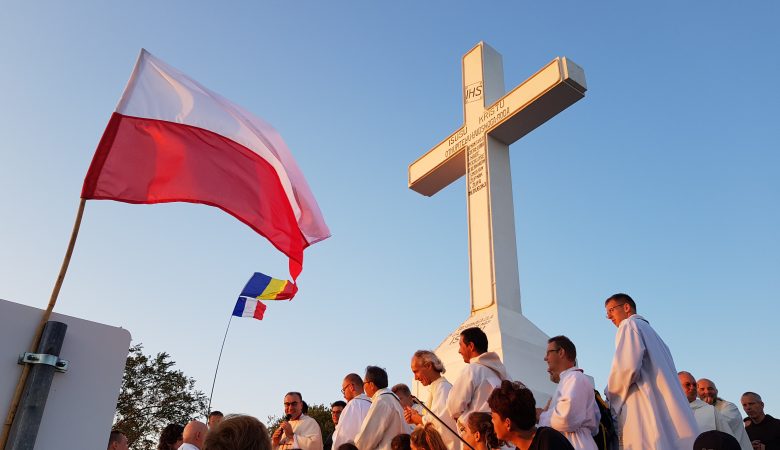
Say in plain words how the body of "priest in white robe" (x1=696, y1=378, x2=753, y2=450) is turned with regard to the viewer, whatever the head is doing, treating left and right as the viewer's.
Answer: facing the viewer and to the left of the viewer

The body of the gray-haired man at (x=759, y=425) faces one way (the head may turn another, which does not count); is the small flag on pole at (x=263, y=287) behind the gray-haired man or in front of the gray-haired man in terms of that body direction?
in front

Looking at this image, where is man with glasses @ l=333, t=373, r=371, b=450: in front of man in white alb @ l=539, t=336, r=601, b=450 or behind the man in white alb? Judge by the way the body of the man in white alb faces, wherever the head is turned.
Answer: in front

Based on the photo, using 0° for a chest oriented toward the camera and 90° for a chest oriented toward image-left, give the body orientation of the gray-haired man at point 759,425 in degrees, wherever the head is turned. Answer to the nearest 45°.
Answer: approximately 45°

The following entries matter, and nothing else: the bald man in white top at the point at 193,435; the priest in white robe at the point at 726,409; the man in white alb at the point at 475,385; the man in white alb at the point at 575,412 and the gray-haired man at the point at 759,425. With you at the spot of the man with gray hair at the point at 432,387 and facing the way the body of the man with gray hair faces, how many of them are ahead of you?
1

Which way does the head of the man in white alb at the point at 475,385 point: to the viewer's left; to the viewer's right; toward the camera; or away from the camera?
to the viewer's left

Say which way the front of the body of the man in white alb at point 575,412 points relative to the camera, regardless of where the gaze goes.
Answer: to the viewer's left

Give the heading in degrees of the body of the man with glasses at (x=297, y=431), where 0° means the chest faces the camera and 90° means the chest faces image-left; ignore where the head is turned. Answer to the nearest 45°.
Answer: approximately 45°

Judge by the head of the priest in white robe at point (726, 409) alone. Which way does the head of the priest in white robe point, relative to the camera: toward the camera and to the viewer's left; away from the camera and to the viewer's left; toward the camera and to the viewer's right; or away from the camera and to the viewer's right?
toward the camera and to the viewer's left

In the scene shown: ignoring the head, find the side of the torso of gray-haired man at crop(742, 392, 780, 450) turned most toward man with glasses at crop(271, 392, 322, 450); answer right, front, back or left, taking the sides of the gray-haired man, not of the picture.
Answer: front

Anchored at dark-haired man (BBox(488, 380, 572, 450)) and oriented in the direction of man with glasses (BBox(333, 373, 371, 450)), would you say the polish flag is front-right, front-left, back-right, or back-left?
front-left

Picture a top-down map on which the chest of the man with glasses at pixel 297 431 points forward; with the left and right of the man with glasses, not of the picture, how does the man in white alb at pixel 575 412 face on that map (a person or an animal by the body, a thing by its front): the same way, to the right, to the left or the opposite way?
to the right

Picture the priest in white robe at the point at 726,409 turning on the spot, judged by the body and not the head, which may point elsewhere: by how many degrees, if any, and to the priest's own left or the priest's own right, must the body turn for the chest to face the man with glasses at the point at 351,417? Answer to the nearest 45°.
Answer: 0° — they already face them
